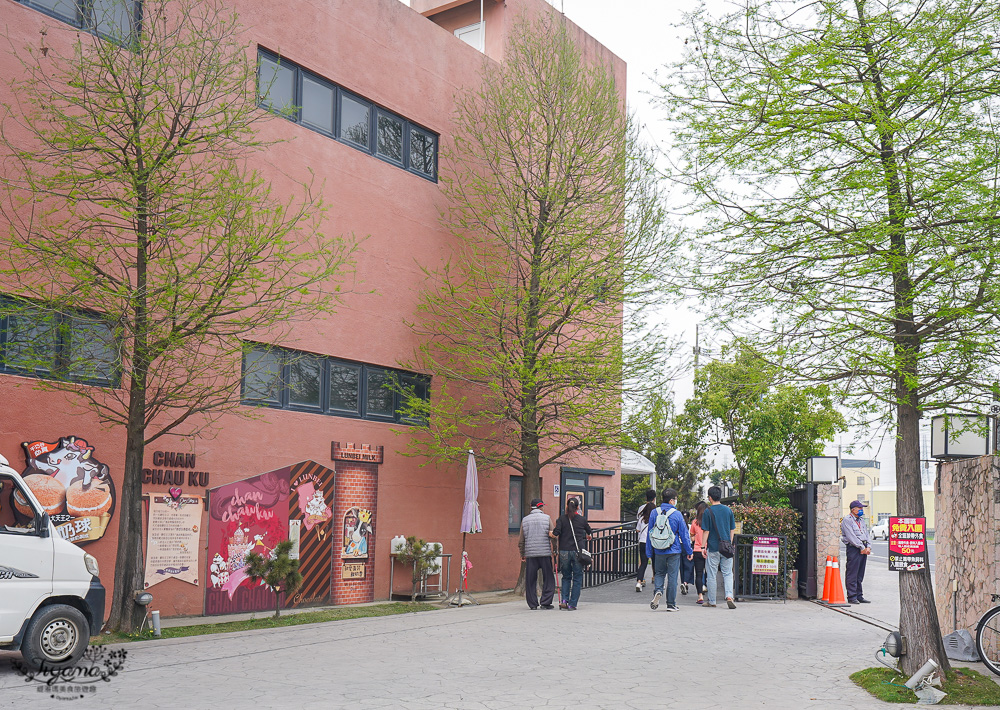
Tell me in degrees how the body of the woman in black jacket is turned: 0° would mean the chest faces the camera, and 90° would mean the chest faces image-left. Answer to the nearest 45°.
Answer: approximately 180°

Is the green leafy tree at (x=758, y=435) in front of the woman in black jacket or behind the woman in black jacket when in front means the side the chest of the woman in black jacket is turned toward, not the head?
in front

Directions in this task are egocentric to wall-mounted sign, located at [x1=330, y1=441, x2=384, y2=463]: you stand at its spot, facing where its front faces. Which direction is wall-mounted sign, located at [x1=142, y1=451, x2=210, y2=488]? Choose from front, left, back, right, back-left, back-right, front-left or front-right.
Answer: right

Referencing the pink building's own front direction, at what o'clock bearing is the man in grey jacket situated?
The man in grey jacket is roughly at 11 o'clock from the pink building.

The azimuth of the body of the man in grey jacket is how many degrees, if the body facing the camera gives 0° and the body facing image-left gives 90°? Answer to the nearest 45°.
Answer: approximately 180°

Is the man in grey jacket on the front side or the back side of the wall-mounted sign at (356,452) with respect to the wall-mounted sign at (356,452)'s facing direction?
on the front side
